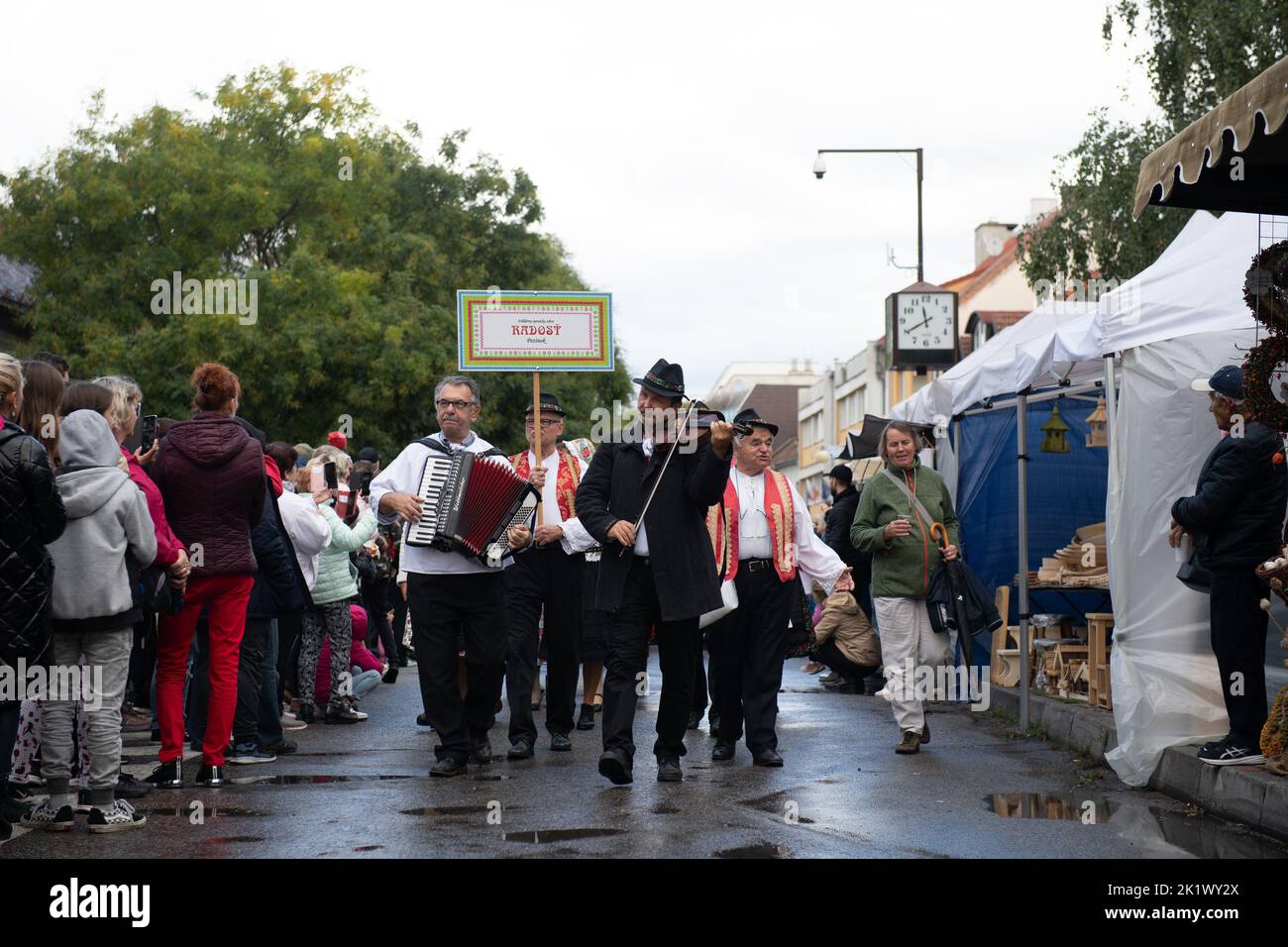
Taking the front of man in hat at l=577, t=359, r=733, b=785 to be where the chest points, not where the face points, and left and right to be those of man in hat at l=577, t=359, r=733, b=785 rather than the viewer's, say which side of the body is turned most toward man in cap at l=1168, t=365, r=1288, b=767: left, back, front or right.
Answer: left

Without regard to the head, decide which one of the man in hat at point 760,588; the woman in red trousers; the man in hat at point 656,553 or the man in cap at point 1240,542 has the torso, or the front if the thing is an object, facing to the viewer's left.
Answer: the man in cap at point 1240,542

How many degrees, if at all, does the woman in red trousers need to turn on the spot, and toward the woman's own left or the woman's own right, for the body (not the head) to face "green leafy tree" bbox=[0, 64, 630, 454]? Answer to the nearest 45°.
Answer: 0° — they already face it

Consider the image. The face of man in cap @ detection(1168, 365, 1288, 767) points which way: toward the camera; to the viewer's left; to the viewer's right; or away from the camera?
to the viewer's left

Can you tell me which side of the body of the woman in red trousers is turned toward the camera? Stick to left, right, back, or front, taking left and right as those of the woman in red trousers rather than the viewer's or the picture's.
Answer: back

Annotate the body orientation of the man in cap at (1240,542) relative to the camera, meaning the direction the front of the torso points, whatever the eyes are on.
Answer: to the viewer's left

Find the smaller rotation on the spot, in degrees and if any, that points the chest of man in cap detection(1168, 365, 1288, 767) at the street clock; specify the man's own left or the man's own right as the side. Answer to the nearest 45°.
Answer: approximately 90° to the man's own right

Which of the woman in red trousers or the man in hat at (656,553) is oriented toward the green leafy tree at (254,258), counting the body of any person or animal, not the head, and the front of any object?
the woman in red trousers

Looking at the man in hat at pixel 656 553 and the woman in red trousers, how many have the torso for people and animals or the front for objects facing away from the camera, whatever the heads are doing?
1

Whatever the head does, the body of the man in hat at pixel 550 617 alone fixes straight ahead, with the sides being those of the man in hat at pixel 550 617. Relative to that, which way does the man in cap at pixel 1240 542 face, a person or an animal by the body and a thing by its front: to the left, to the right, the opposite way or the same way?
to the right

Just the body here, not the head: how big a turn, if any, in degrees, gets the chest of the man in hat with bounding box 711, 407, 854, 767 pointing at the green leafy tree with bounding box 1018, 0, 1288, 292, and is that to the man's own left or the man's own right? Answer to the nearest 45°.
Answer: approximately 180°

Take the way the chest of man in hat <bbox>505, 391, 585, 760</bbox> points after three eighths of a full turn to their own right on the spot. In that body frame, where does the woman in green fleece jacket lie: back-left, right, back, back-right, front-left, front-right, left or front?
back-right

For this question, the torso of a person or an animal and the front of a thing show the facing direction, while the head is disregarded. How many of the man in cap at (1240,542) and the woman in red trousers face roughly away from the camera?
1
